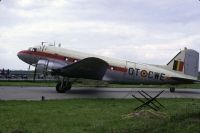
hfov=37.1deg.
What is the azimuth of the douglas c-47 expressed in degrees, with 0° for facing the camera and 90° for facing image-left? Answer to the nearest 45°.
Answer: approximately 90°
